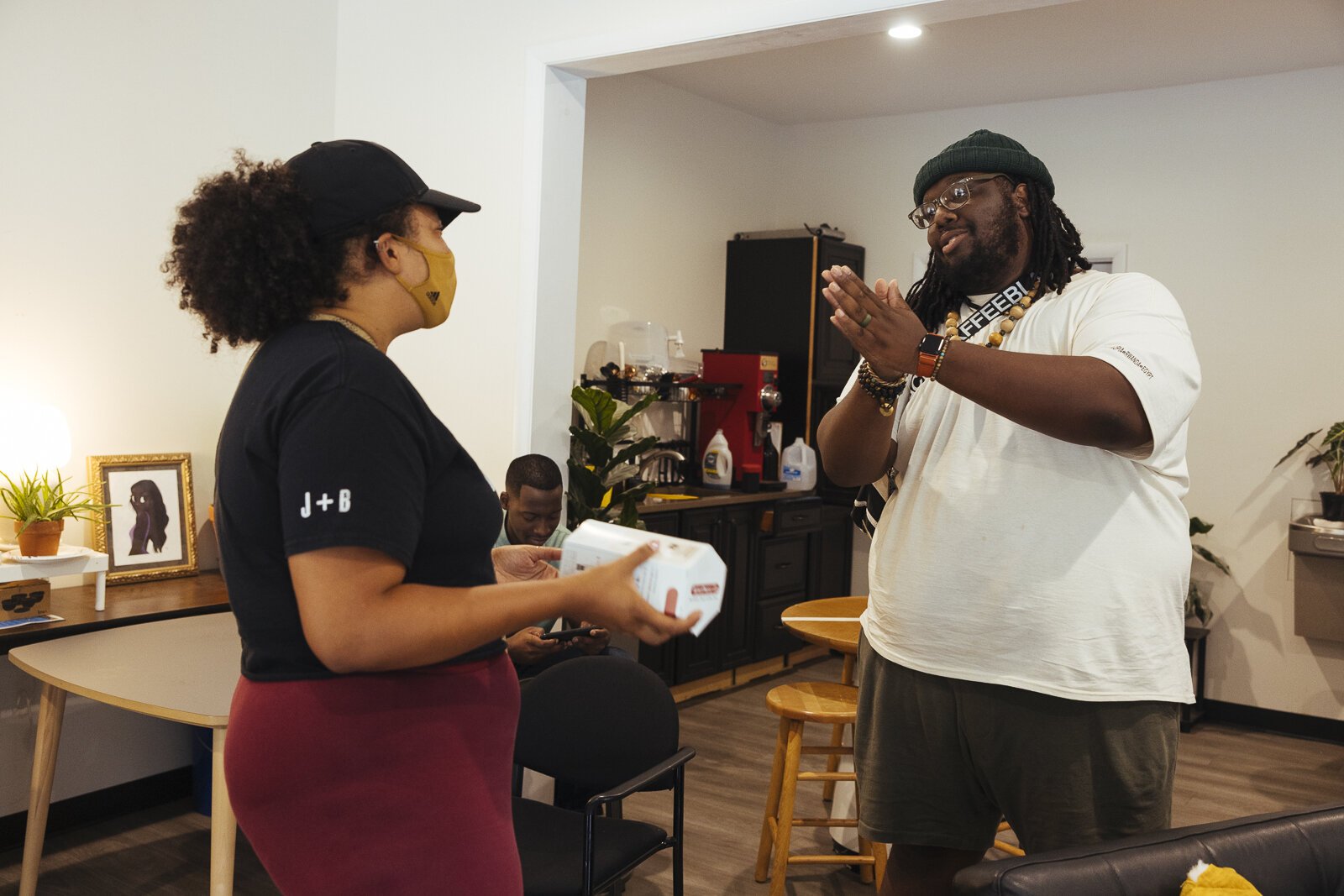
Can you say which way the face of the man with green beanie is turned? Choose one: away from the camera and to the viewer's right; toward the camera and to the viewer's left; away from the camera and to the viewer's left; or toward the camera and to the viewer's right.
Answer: toward the camera and to the viewer's left

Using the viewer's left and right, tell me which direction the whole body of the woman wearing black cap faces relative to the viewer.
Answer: facing to the right of the viewer

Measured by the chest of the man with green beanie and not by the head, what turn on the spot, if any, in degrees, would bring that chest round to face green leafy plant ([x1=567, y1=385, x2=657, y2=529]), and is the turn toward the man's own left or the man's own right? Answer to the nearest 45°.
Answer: approximately 90° to the man's own right

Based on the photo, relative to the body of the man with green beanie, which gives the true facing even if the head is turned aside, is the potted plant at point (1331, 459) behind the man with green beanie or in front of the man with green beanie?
behind

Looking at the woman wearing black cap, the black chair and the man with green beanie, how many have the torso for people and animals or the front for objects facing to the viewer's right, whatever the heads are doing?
1

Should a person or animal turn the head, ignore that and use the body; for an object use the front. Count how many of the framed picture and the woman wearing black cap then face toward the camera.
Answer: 1

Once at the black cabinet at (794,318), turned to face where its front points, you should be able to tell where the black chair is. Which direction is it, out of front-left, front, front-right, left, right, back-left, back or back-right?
front-right

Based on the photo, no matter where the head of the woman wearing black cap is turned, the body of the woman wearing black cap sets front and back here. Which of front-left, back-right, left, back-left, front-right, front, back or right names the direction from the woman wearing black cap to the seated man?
left

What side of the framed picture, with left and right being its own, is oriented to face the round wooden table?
left

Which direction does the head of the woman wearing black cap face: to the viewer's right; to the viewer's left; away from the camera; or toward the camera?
to the viewer's right

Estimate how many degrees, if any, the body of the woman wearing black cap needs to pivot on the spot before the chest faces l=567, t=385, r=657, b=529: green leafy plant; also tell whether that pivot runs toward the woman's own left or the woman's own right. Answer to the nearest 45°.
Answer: approximately 90° to the woman's own left
